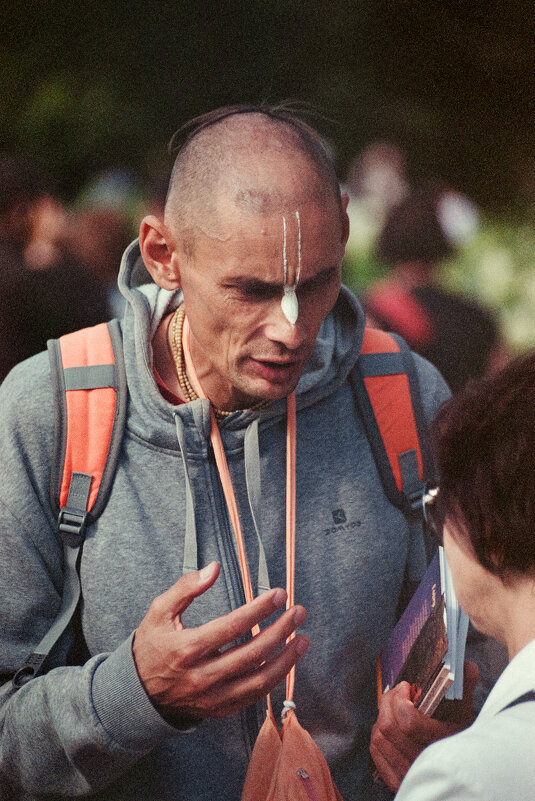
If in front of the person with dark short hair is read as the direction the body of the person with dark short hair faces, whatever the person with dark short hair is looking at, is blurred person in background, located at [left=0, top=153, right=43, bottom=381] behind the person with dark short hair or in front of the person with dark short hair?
in front

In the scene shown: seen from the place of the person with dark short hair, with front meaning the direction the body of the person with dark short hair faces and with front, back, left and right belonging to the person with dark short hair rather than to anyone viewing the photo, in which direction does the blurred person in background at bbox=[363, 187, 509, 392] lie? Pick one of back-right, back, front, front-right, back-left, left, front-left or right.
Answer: front-right

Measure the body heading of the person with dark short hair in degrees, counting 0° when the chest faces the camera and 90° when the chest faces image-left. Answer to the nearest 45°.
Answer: approximately 135°

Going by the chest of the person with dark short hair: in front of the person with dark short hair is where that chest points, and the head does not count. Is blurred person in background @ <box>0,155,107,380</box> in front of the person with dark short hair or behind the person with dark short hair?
in front

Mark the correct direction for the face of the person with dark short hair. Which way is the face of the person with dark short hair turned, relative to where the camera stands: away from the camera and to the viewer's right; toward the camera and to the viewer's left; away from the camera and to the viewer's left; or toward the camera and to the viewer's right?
away from the camera and to the viewer's left

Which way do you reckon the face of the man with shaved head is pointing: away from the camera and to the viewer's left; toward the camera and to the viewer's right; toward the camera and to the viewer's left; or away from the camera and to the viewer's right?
toward the camera and to the viewer's right
